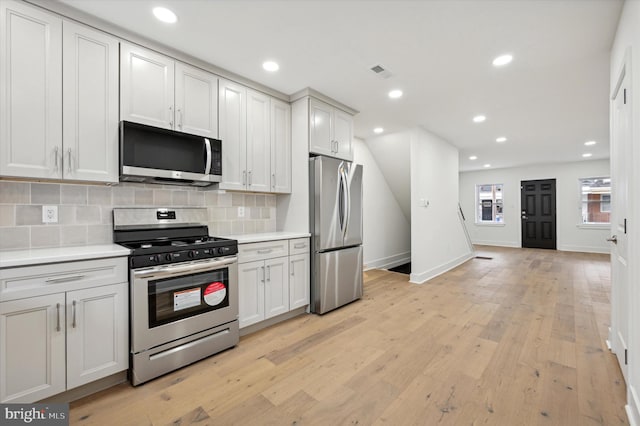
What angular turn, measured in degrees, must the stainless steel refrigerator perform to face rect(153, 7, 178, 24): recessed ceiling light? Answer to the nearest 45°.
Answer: approximately 90° to its right

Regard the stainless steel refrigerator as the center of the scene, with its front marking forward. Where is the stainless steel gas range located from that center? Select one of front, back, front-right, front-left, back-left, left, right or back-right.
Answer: right

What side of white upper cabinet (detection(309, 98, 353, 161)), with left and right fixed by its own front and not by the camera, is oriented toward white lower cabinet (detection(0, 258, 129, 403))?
right

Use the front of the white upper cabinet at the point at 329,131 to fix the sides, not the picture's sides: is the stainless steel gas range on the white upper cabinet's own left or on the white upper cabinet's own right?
on the white upper cabinet's own right

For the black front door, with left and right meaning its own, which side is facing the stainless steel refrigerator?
front

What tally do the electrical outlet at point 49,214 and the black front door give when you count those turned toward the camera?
2

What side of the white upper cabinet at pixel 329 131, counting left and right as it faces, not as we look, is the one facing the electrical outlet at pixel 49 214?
right
